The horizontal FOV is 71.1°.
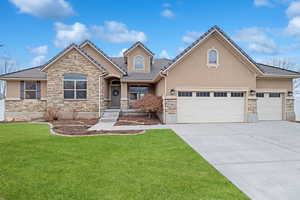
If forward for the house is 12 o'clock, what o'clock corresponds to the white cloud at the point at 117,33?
The white cloud is roughly at 5 o'clock from the house.

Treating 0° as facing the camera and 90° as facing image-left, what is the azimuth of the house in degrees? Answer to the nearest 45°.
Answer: approximately 0°

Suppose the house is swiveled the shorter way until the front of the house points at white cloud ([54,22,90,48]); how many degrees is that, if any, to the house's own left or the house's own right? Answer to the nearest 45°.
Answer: approximately 135° to the house's own right

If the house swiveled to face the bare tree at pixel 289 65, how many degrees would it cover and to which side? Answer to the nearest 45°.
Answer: approximately 135° to its left

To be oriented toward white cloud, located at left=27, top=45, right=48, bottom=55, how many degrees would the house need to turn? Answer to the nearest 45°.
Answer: approximately 135° to its right
